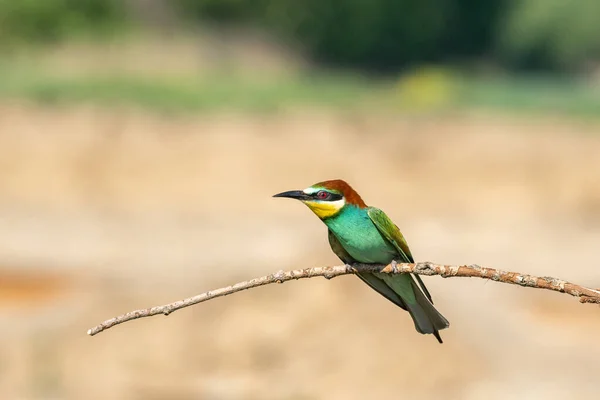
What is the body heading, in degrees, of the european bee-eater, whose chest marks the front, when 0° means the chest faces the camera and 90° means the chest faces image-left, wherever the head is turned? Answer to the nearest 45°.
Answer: approximately 45°
